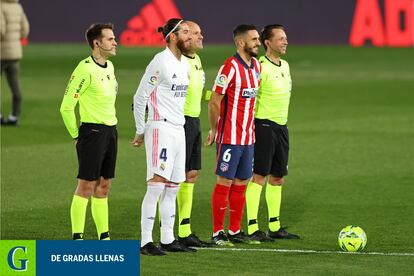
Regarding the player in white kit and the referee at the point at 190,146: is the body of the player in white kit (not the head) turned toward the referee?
no

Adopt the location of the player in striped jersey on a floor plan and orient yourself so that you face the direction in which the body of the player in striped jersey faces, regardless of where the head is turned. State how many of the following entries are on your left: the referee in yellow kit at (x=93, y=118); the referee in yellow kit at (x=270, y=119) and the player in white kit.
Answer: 1

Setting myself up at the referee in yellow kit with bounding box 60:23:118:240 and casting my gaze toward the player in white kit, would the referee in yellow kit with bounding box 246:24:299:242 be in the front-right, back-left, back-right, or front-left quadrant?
front-left

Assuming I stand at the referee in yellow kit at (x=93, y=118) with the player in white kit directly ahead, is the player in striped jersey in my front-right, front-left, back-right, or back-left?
front-left

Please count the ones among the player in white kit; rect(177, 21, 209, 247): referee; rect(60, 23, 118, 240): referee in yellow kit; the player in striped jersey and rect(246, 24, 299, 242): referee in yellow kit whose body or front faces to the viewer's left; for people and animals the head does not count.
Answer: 0

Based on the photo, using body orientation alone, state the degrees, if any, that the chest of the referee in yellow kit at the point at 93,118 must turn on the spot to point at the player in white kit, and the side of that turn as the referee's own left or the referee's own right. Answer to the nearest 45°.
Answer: approximately 45° to the referee's own left

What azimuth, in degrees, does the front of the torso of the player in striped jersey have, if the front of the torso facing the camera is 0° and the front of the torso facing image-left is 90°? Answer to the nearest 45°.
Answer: approximately 315°

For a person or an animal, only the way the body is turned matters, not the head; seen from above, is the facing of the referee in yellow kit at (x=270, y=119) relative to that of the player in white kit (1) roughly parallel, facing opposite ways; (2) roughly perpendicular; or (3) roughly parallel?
roughly parallel

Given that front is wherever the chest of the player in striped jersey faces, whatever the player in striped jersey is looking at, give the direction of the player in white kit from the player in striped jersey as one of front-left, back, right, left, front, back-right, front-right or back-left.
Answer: right

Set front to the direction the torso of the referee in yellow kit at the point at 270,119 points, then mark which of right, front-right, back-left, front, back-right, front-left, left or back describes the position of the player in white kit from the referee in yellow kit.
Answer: right

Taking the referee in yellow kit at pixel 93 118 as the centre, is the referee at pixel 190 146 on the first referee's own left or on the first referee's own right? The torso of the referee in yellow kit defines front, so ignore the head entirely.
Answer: on the first referee's own left

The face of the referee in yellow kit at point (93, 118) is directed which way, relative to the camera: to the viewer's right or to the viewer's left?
to the viewer's right

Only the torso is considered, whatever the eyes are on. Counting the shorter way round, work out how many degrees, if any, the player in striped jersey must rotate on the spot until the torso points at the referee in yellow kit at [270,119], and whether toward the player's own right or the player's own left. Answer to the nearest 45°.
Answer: approximately 90° to the player's own left

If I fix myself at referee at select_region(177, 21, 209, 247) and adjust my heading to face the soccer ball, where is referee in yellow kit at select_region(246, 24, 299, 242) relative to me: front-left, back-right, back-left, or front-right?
front-left

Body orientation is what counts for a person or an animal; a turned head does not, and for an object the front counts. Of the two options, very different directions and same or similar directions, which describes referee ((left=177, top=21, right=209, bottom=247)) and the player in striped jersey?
same or similar directions

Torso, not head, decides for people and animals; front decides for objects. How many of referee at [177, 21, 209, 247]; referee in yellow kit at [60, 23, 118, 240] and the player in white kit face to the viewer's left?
0

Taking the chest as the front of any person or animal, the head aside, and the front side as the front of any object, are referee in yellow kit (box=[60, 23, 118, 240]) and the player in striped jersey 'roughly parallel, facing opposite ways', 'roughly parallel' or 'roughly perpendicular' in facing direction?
roughly parallel
